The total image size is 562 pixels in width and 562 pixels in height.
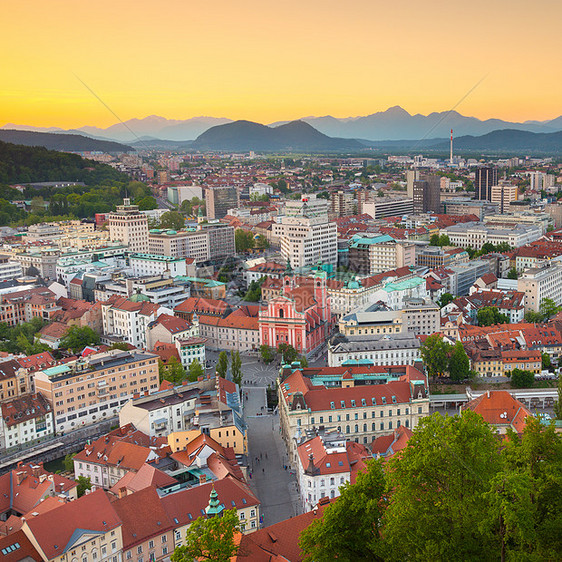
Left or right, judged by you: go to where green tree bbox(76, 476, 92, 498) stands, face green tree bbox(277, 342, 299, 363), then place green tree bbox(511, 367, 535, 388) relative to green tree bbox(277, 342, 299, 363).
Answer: right

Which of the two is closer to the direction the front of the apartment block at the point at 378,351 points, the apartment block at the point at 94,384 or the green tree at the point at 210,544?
the green tree

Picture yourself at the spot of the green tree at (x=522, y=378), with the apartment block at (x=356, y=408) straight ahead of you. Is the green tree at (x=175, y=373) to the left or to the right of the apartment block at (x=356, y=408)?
right

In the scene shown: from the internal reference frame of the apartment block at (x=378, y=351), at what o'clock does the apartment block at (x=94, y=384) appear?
the apartment block at (x=94, y=384) is roughly at 2 o'clock from the apartment block at (x=378, y=351).

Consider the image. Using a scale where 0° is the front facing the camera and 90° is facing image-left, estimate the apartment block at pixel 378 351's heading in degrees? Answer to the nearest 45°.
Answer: approximately 0°

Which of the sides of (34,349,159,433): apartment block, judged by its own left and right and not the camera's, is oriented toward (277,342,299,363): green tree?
left

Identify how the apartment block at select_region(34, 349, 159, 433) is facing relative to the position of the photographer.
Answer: facing the viewer and to the right of the viewer

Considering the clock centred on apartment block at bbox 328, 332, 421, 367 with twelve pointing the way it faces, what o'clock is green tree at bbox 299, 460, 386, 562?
The green tree is roughly at 12 o'clock from the apartment block.

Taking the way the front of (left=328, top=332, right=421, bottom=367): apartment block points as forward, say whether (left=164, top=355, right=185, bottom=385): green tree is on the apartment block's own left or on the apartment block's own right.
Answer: on the apartment block's own right

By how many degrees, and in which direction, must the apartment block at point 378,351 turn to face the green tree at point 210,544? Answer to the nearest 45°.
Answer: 0° — it already faces it
